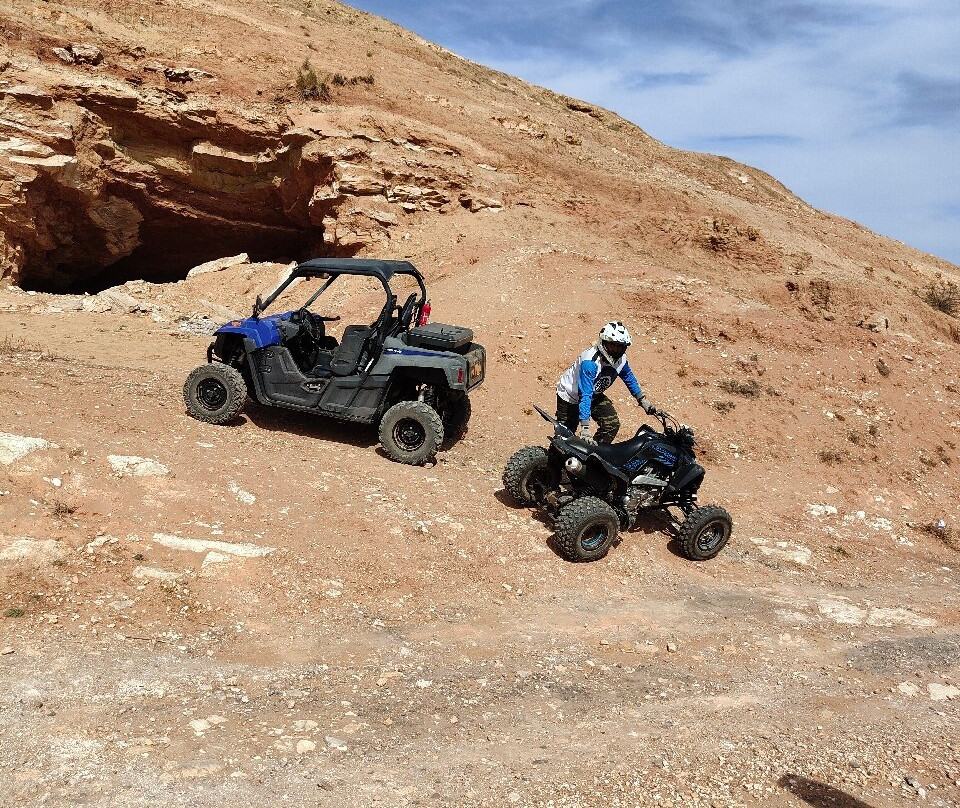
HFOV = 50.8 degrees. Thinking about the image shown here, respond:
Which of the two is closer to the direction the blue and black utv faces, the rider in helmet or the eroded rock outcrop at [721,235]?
the eroded rock outcrop

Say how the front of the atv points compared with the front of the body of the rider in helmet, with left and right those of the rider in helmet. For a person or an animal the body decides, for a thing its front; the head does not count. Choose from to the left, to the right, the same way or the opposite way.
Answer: to the left

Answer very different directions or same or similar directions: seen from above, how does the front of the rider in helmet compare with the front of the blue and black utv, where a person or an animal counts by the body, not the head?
very different directions

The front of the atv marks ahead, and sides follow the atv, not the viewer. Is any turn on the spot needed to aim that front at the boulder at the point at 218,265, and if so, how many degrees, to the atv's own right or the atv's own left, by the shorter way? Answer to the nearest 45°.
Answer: approximately 90° to the atv's own left

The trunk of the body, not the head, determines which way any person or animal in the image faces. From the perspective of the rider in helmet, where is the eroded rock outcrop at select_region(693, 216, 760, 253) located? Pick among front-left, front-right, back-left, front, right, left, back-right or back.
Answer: back-left

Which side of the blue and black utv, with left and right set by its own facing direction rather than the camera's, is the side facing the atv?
back

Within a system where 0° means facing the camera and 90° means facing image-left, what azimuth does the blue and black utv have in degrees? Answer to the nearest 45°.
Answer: approximately 135°

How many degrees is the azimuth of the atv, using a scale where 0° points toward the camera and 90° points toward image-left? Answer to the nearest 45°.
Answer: approximately 225°
